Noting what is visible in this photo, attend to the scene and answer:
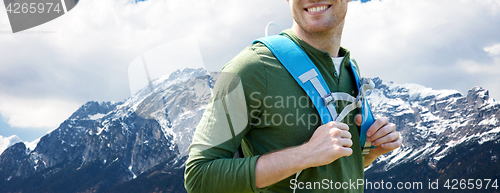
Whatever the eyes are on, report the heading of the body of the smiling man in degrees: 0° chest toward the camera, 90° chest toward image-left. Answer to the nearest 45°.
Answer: approximately 315°
